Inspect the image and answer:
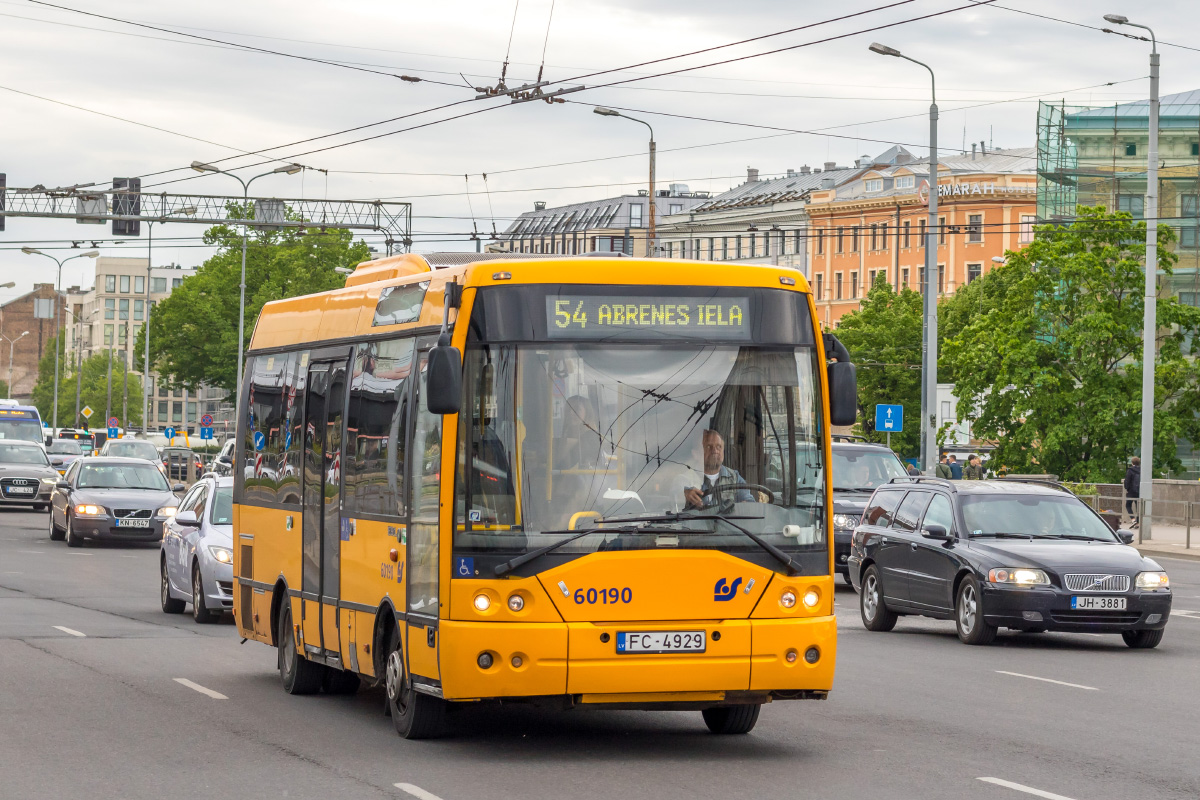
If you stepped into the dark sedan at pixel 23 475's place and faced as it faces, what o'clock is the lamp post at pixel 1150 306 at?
The lamp post is roughly at 10 o'clock from the dark sedan.

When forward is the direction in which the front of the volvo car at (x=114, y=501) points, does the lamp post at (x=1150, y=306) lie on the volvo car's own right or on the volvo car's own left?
on the volvo car's own left

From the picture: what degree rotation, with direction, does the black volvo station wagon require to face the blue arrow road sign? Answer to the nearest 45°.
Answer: approximately 135° to its left

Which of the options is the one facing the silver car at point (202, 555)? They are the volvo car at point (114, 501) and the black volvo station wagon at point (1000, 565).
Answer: the volvo car

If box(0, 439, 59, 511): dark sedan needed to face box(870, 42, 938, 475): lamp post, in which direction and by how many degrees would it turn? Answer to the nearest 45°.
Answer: approximately 45° to its left

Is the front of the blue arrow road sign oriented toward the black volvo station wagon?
yes

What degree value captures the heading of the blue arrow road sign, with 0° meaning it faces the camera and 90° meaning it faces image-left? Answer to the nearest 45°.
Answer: approximately 0°

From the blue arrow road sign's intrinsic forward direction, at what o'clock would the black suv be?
The black suv is roughly at 12 o'clock from the blue arrow road sign.

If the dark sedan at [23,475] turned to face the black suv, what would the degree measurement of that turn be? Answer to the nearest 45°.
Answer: approximately 45° to its left

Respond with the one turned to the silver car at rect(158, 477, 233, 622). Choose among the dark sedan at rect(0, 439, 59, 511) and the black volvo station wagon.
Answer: the dark sedan
